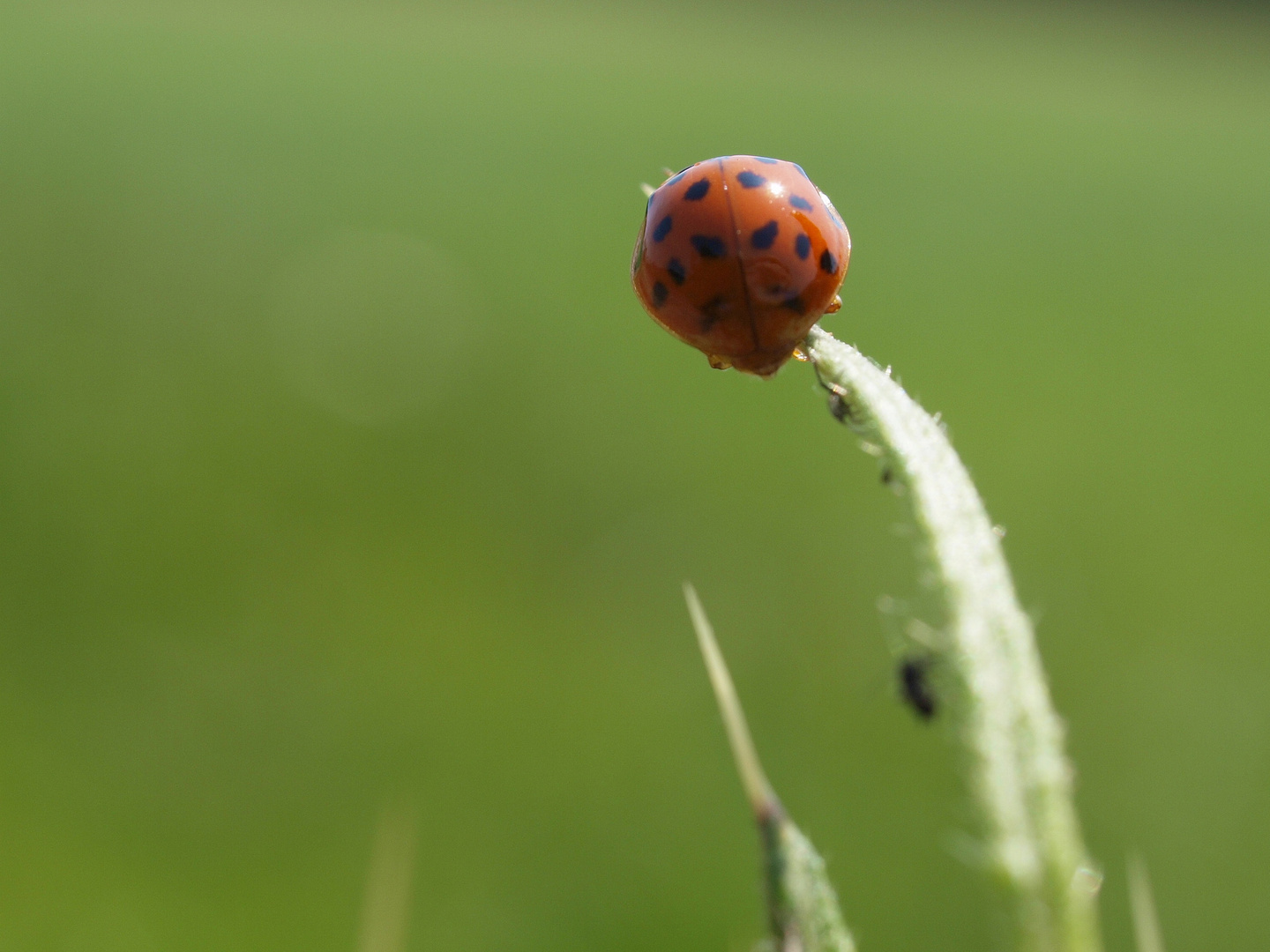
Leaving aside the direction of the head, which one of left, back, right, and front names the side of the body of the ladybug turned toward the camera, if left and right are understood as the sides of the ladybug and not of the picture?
back
